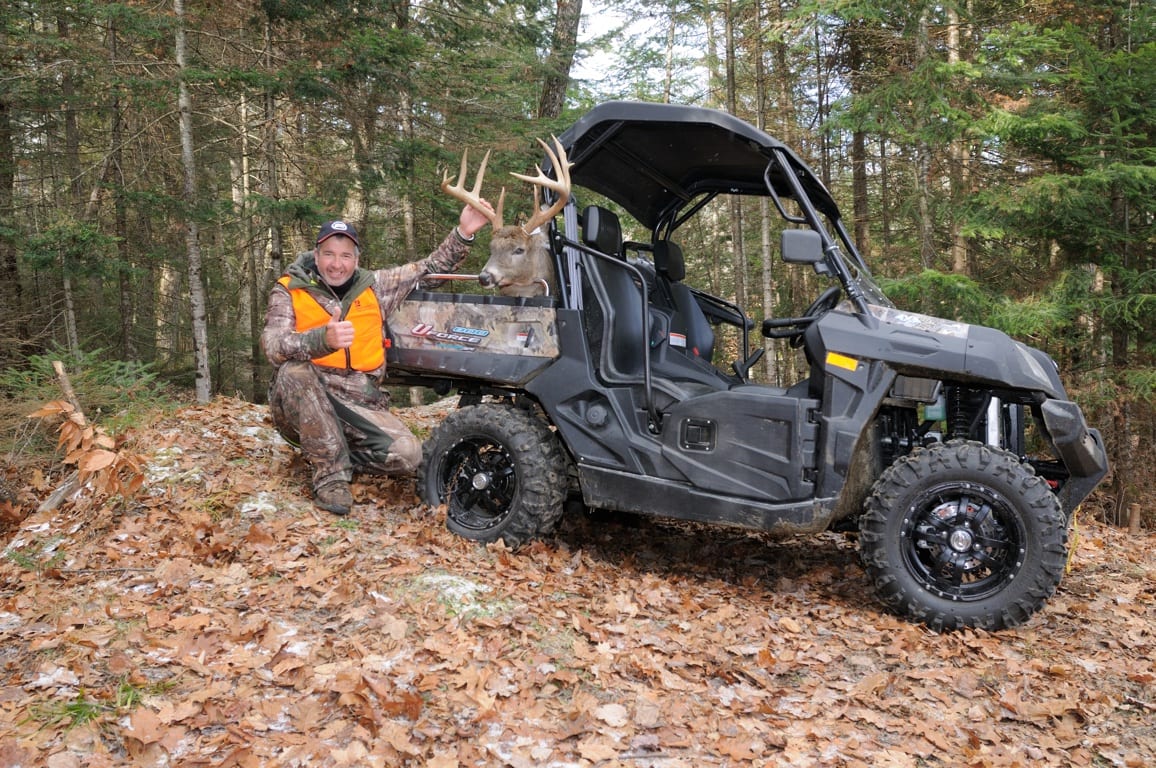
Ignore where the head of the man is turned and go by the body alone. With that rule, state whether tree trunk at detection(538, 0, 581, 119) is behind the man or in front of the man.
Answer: behind

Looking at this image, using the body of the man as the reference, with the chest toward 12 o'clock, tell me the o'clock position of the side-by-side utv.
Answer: The side-by-side utv is roughly at 10 o'clock from the man.

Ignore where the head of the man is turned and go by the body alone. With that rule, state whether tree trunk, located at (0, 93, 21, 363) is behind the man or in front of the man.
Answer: behind

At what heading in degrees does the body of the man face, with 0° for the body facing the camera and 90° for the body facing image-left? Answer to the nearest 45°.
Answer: approximately 0°

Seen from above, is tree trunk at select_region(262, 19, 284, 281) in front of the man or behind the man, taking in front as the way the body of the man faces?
behind

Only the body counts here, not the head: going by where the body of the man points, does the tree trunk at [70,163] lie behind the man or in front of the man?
behind

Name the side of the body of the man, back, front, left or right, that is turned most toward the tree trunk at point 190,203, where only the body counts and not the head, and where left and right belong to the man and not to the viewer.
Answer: back
